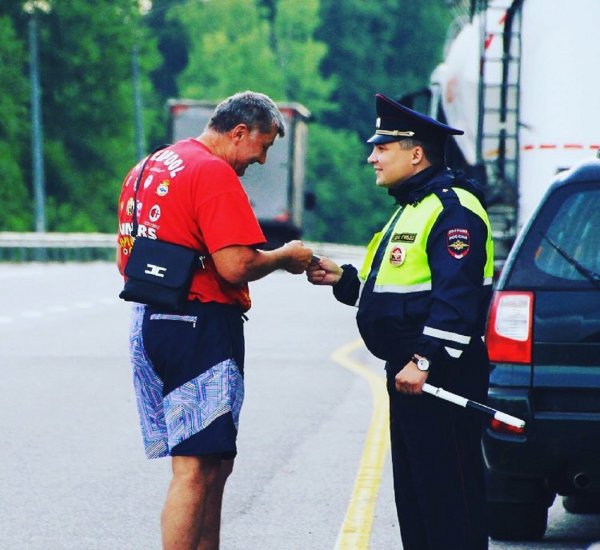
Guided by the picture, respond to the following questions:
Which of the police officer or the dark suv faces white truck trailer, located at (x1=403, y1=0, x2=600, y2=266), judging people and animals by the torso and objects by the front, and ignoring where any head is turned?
the dark suv

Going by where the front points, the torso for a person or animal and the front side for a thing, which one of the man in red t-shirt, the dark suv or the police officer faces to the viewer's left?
the police officer

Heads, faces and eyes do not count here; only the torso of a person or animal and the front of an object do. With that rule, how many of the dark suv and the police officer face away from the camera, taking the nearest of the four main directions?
1

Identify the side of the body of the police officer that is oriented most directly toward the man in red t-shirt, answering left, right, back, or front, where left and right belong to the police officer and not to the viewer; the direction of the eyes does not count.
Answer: front

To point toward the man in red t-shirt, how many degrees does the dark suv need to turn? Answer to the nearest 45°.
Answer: approximately 135° to its left

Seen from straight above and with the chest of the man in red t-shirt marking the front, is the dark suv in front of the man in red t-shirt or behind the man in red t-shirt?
in front

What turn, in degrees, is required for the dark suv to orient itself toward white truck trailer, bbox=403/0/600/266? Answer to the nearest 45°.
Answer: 0° — it already faces it

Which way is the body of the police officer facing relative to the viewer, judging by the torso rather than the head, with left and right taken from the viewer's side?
facing to the left of the viewer

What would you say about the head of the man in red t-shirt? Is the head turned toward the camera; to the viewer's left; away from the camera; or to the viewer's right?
to the viewer's right

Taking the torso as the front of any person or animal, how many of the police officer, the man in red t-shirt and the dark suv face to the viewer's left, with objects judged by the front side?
1

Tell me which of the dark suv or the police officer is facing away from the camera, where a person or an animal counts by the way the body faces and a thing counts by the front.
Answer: the dark suv

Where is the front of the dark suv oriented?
away from the camera

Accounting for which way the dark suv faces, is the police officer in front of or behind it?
behind

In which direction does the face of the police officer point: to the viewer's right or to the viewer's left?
to the viewer's left
